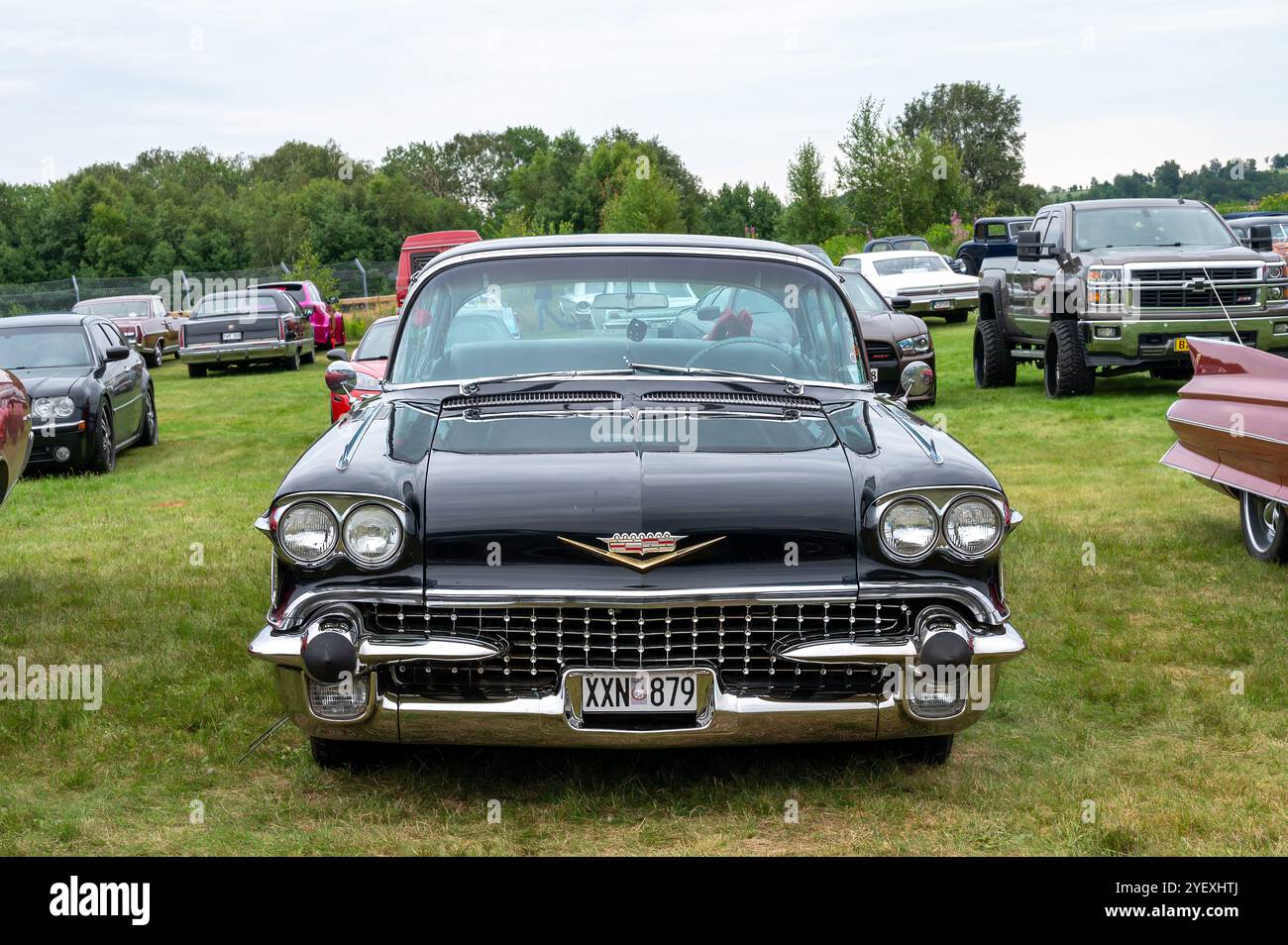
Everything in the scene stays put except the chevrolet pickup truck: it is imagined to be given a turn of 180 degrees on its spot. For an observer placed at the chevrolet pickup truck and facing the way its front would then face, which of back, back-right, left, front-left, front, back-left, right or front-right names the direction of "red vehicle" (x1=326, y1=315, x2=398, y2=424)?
left

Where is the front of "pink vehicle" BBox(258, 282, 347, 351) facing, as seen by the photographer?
facing away from the viewer and to the right of the viewer

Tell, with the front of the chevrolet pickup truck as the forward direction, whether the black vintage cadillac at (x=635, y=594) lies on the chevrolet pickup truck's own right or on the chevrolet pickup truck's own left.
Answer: on the chevrolet pickup truck's own right

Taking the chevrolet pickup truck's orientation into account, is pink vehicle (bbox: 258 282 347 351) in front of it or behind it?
behind
